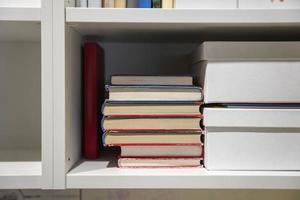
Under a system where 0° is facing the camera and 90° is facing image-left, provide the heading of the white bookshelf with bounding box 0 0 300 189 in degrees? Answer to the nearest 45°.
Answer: approximately 0°
